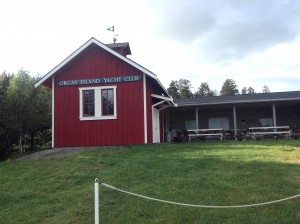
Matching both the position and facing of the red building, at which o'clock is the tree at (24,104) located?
The tree is roughly at 4 o'clock from the red building.

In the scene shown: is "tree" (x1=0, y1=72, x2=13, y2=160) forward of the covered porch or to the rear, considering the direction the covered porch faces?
forward

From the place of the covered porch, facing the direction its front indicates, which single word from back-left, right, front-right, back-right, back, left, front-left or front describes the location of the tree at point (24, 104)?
front-right

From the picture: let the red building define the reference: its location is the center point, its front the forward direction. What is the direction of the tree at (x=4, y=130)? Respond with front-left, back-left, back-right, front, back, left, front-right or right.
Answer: right

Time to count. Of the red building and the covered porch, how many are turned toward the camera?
2

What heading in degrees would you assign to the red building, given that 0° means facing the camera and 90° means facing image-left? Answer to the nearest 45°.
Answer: approximately 0°

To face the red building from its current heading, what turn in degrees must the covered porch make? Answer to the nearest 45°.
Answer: approximately 45° to its right

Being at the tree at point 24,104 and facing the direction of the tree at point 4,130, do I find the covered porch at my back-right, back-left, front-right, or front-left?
back-left

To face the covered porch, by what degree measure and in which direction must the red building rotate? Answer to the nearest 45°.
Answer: approximately 135° to its left
